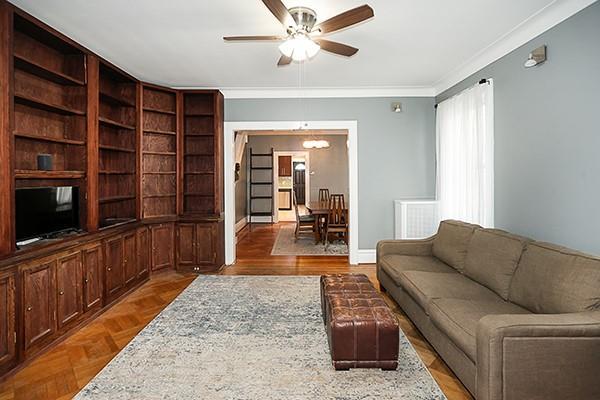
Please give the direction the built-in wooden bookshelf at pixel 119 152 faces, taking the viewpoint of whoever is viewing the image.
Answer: facing the viewer and to the right of the viewer

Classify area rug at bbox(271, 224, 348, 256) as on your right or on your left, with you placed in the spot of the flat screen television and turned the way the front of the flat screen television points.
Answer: on your left

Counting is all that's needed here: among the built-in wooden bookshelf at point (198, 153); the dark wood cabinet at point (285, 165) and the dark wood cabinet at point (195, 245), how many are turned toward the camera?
3

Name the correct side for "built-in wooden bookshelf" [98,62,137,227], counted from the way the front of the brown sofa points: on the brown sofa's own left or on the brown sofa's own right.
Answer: on the brown sofa's own right

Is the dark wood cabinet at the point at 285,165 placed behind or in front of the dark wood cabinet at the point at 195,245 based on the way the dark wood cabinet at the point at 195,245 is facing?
behind

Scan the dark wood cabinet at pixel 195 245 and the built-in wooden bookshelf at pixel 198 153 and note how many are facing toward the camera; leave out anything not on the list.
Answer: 2

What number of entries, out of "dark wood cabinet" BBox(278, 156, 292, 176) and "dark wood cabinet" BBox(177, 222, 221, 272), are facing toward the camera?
2
